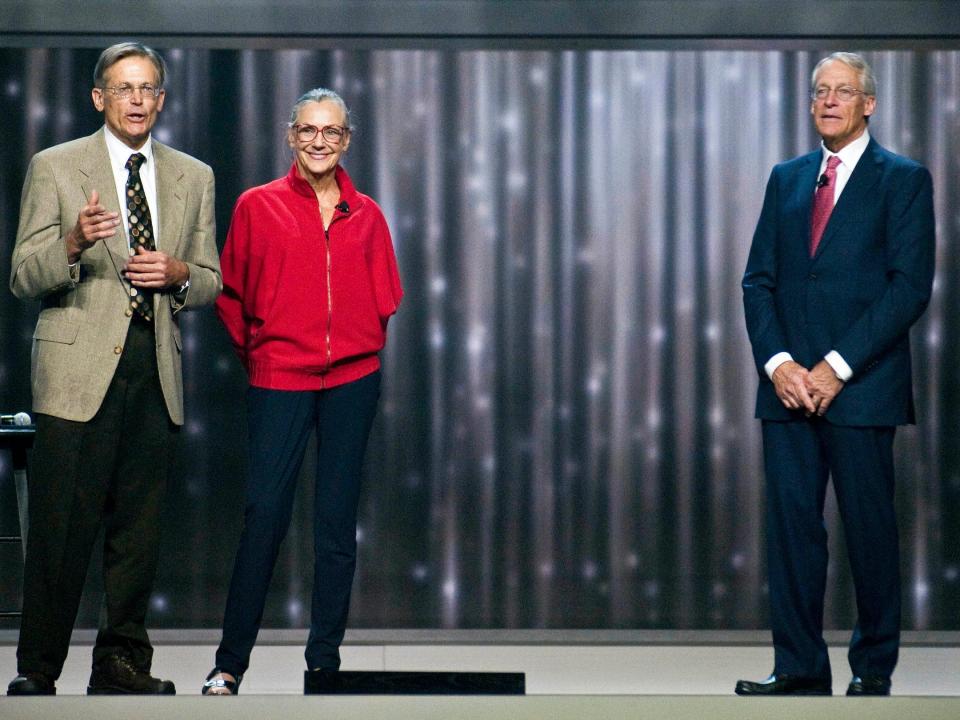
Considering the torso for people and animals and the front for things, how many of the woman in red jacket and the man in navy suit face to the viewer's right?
0

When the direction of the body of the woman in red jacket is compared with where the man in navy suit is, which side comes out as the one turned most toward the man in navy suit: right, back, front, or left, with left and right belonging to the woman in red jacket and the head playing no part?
left

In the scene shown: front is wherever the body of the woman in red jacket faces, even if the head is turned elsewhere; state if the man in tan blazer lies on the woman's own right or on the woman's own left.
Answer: on the woman's own right

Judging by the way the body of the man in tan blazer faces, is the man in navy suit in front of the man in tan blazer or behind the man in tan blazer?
in front

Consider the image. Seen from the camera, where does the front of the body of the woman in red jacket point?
toward the camera

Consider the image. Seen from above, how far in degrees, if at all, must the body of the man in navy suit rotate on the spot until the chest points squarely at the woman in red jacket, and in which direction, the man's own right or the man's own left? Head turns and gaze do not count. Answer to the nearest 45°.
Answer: approximately 45° to the man's own right

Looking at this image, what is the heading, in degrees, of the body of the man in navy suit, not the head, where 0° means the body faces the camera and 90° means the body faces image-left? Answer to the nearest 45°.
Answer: approximately 45°

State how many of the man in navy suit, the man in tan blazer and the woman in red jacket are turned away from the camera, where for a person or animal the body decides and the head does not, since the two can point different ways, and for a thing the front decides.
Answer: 0

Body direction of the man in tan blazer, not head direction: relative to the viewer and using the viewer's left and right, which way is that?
facing the viewer and to the right of the viewer

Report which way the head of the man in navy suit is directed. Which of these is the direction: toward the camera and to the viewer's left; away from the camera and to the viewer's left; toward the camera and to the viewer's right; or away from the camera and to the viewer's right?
toward the camera and to the viewer's left

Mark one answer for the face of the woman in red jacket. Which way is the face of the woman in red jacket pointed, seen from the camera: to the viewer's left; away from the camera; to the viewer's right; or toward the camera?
toward the camera
